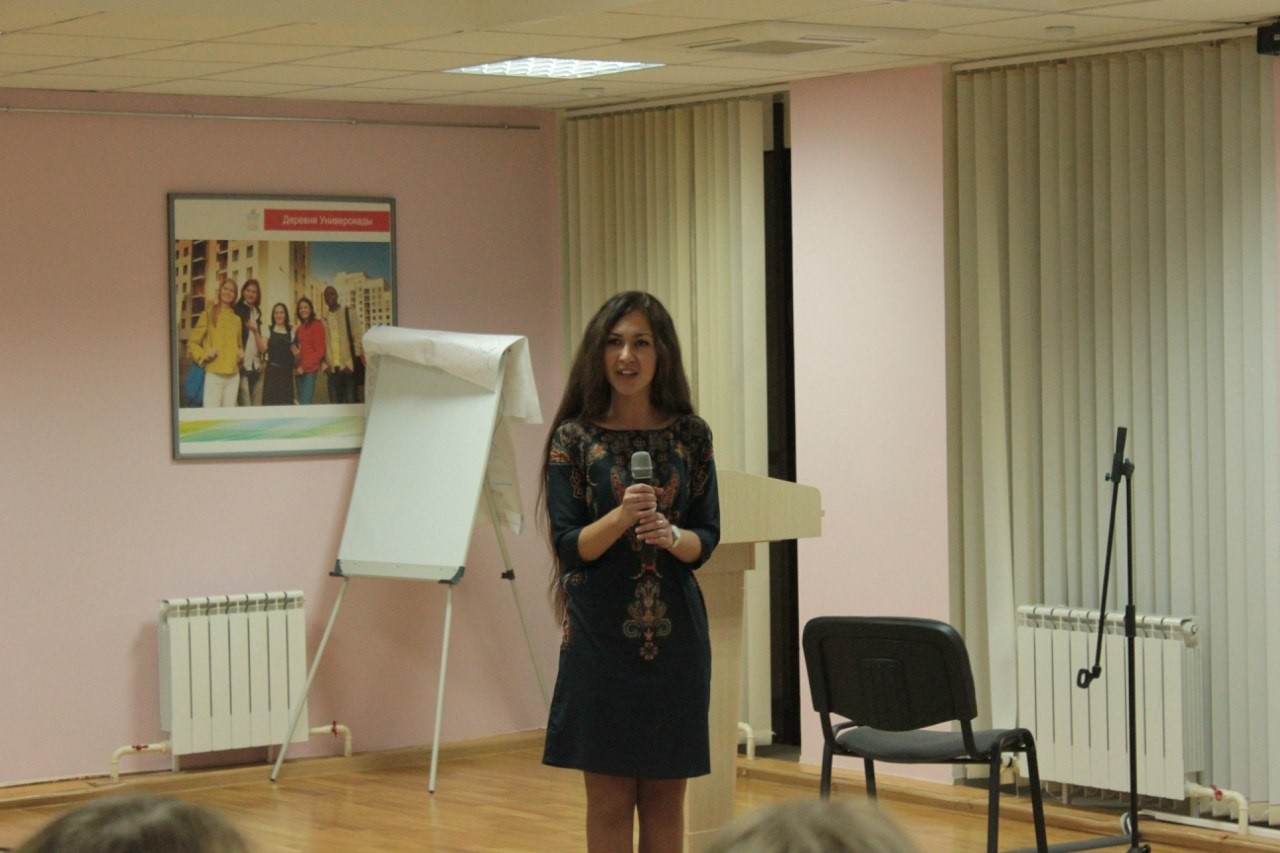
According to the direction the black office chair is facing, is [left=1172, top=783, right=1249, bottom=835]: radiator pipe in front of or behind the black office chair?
in front

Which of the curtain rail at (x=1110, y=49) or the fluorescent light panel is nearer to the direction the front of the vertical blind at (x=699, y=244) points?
the fluorescent light panel

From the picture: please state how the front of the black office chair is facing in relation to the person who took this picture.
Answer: facing away from the viewer and to the right of the viewer

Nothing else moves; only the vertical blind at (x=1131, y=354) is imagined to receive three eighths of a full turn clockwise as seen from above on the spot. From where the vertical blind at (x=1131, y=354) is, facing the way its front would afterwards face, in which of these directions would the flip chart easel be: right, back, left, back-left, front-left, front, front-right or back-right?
left

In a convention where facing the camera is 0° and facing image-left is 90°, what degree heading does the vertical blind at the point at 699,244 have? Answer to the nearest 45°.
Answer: approximately 45°

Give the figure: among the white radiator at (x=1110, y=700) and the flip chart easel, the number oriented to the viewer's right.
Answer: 0

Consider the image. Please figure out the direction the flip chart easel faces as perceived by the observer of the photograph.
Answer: facing the viewer and to the left of the viewer

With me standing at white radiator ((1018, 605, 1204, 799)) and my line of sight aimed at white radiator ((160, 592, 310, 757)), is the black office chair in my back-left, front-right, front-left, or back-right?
front-left

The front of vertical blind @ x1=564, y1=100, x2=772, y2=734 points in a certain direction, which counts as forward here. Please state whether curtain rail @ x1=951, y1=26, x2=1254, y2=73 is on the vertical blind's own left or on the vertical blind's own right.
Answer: on the vertical blind's own left

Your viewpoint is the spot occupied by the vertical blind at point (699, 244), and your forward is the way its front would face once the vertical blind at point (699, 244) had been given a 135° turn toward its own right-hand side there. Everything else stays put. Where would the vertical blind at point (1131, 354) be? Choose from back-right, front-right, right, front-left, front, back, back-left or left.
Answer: back-right

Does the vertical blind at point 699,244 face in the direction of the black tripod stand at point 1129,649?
no

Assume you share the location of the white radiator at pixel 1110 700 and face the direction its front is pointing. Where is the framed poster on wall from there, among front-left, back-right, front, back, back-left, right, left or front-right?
front-right

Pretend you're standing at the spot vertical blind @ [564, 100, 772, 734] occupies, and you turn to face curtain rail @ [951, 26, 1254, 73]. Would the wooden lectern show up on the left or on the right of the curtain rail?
right

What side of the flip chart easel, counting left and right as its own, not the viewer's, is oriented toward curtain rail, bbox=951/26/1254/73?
left
